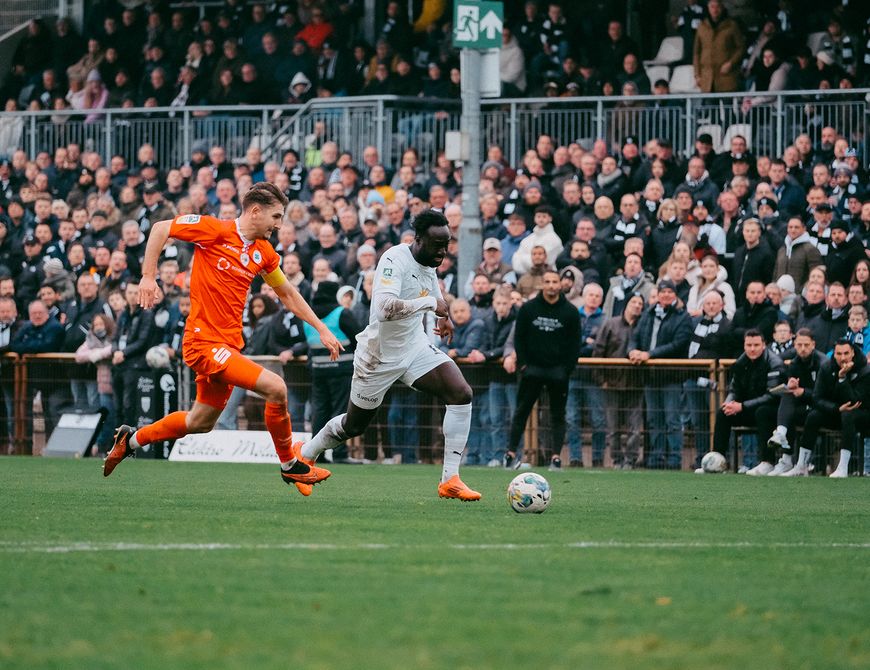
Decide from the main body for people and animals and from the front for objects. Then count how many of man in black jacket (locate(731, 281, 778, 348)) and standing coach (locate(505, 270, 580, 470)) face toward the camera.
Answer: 2

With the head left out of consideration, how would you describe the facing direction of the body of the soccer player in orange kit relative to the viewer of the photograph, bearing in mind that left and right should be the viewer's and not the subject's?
facing the viewer and to the right of the viewer

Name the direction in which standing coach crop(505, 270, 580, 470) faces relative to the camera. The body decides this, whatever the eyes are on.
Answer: toward the camera

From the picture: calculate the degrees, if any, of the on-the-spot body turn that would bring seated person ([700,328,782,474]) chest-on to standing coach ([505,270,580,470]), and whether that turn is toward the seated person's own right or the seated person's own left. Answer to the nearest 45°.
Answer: approximately 45° to the seated person's own right

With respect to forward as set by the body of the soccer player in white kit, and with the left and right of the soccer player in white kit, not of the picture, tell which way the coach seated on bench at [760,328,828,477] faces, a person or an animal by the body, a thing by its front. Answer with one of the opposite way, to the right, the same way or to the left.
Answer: to the right

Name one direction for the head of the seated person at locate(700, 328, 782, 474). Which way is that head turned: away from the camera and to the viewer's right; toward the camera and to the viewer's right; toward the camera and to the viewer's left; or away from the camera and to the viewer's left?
toward the camera and to the viewer's left

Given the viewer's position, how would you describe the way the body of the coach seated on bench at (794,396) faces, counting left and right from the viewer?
facing the viewer and to the left of the viewer

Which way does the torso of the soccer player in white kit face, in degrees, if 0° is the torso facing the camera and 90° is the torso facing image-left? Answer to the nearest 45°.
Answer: approximately 315°

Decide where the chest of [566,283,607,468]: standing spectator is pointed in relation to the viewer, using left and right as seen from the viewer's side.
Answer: facing the viewer

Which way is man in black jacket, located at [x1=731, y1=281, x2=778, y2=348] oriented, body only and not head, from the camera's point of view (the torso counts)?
toward the camera

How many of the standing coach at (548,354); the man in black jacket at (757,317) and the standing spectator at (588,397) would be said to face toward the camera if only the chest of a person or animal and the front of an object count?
3
